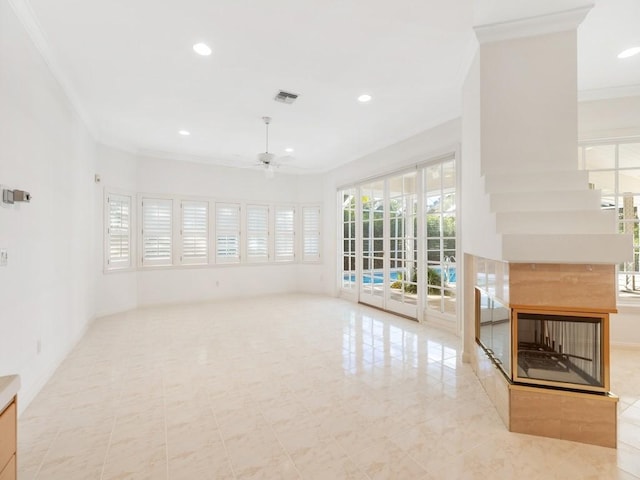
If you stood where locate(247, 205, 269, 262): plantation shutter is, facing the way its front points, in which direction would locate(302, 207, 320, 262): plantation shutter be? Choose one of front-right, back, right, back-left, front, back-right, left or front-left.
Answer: left

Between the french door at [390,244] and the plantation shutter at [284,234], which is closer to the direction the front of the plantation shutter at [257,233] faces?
the french door

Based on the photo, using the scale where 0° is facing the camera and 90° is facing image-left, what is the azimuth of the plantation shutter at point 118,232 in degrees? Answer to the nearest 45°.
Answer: approximately 315°

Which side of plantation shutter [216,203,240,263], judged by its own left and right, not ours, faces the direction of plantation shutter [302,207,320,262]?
left

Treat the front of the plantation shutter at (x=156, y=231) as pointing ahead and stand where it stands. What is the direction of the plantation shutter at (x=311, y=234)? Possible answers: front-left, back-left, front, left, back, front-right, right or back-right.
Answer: left

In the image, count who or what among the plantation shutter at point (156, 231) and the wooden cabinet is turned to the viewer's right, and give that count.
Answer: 1

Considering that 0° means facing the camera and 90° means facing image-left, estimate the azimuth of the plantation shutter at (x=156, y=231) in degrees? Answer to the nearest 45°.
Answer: approximately 0°

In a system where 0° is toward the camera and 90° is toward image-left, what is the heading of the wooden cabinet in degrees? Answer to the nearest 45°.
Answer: approximately 270°

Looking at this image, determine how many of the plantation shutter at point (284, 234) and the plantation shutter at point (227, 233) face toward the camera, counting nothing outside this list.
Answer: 2
